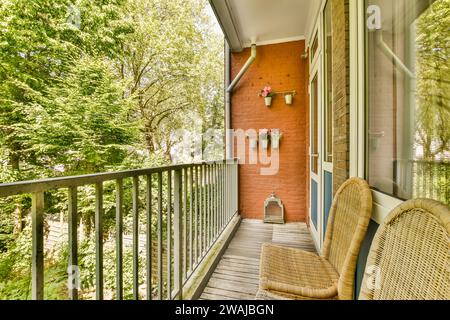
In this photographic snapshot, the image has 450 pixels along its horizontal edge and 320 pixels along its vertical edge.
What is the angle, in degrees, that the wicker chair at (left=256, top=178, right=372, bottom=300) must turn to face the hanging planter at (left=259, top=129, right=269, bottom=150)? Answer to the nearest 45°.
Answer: approximately 90° to its right

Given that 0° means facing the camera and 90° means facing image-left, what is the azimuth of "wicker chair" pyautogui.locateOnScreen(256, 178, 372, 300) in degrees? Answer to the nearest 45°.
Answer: approximately 90°

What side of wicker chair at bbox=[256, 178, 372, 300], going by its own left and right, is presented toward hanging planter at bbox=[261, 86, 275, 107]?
right

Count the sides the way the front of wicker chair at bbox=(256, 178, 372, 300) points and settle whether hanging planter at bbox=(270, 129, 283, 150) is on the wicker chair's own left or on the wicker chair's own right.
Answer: on the wicker chair's own right

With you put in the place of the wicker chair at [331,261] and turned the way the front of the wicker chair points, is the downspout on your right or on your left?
on your right

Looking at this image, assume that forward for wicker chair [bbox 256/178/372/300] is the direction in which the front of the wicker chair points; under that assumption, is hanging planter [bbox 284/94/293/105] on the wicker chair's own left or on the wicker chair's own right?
on the wicker chair's own right
